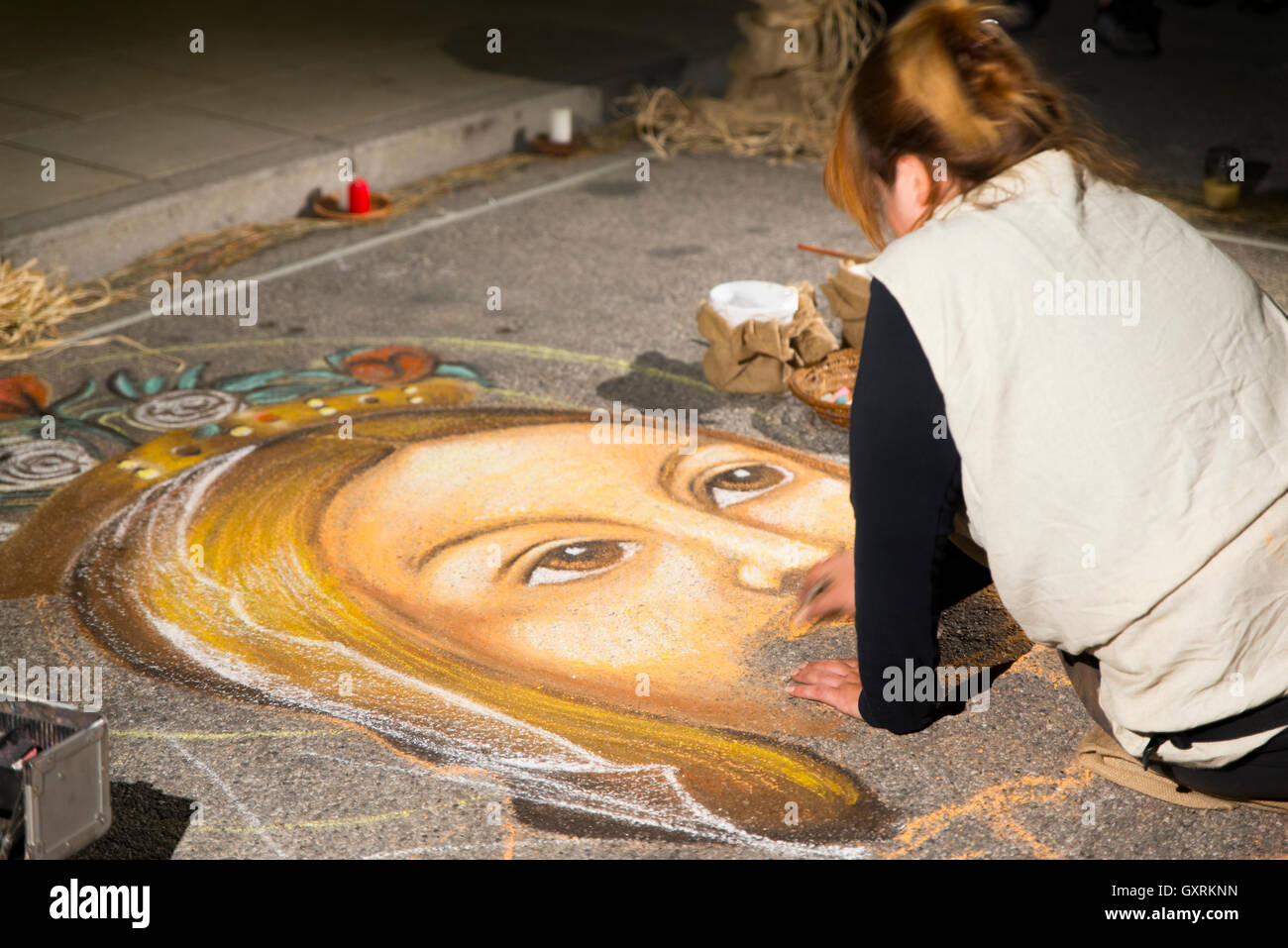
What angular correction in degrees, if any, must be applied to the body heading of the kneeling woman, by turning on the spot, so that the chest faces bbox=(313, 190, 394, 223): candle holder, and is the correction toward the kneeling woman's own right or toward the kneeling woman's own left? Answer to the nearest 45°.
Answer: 0° — they already face it

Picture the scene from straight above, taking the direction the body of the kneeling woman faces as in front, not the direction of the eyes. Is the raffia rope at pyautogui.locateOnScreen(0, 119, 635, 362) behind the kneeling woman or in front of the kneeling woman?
in front

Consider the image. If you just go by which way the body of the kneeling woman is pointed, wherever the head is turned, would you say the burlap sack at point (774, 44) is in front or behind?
in front

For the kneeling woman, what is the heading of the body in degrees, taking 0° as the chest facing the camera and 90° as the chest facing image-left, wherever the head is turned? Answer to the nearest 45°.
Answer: approximately 135°

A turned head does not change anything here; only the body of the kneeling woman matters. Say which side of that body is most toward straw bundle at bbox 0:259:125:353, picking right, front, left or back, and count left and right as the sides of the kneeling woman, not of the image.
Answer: front

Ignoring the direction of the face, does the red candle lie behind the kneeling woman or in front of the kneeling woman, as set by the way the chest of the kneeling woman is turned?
in front

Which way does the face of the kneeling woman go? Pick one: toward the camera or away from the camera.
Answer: away from the camera

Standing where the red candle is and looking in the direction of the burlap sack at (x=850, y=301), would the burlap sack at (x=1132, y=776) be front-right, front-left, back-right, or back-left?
front-right

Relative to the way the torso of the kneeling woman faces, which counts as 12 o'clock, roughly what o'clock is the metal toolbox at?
The metal toolbox is roughly at 10 o'clock from the kneeling woman.
